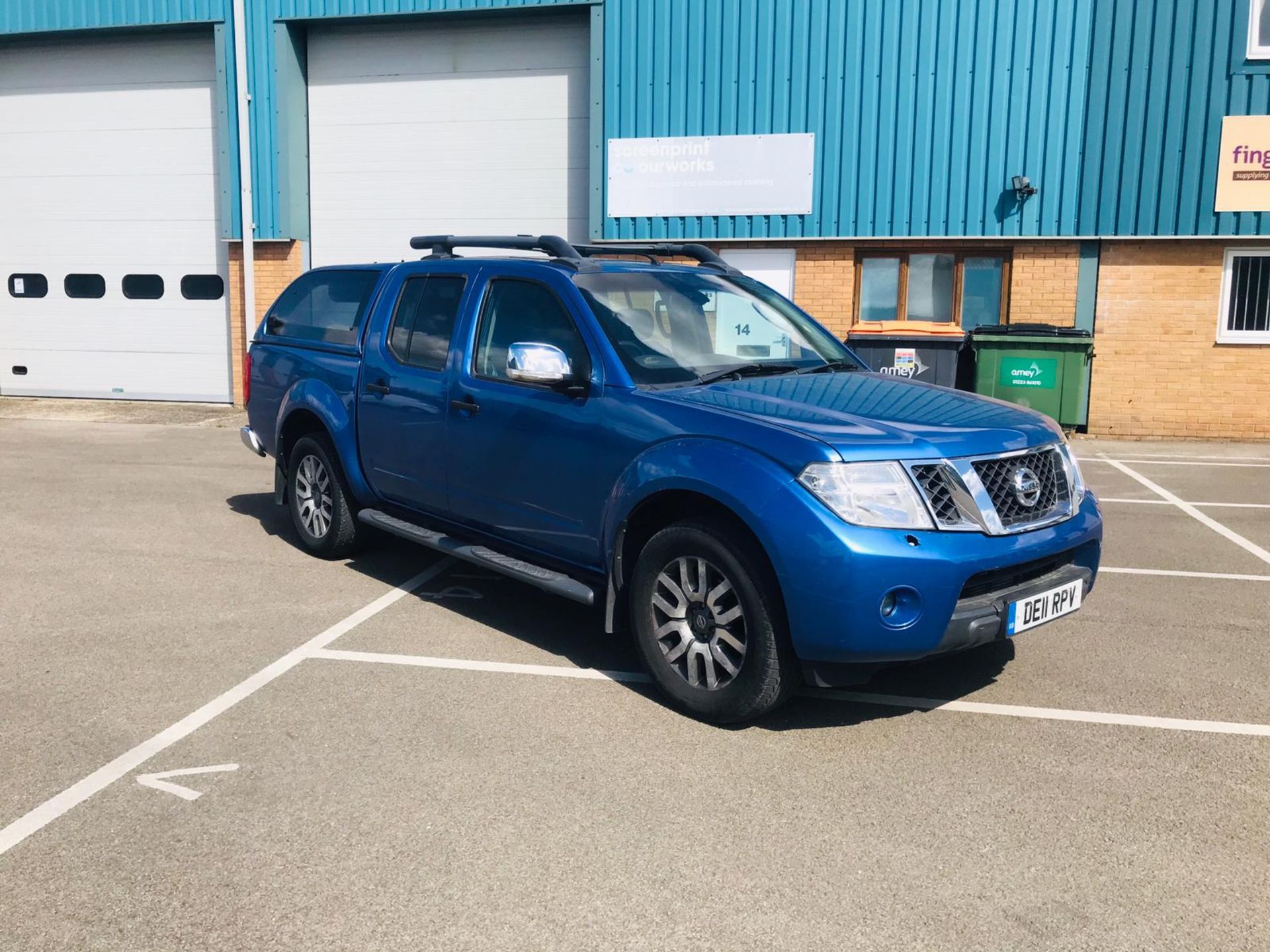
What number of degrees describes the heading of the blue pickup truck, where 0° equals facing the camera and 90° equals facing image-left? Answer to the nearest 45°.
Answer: approximately 315°

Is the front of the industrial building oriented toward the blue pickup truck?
yes

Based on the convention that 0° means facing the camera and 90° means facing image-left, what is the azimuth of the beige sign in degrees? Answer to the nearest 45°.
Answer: approximately 0°

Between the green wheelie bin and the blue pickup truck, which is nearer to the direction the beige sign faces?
the blue pickup truck

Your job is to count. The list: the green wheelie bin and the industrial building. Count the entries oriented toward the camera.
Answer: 2

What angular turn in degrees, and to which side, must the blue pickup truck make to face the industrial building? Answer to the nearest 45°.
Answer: approximately 135° to its left

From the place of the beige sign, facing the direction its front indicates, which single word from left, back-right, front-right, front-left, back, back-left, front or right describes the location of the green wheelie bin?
front-right

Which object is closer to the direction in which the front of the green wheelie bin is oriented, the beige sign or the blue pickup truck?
the blue pickup truck
